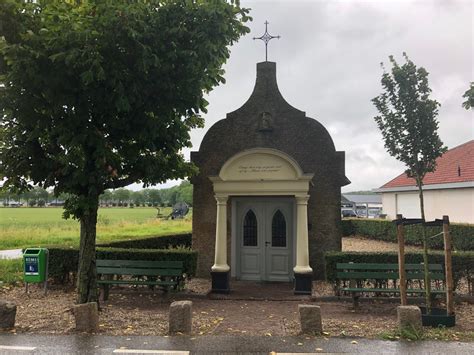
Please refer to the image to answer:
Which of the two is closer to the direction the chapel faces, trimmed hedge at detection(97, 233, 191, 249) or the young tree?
the young tree

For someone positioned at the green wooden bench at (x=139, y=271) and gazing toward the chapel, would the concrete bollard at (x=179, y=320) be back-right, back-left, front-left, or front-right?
back-right

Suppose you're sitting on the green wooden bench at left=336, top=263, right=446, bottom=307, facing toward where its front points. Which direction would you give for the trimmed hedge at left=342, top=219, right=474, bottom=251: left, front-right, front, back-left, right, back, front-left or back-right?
back

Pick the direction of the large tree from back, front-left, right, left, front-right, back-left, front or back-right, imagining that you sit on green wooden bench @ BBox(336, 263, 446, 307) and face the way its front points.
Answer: front-right

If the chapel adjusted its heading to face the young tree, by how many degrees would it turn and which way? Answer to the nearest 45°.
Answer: approximately 45° to its left

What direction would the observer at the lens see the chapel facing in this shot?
facing the viewer

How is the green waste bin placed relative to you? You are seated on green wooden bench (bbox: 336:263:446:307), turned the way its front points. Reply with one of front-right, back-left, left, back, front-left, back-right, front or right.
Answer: right

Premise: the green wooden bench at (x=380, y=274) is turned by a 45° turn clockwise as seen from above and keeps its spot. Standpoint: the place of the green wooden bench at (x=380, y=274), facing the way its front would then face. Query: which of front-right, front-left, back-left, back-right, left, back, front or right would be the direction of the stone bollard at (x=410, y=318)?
front-left

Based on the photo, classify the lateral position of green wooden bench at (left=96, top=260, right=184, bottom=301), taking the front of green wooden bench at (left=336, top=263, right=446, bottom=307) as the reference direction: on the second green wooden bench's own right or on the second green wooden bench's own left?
on the second green wooden bench's own right

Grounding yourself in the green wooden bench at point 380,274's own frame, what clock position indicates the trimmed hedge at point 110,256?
The trimmed hedge is roughly at 3 o'clock from the green wooden bench.

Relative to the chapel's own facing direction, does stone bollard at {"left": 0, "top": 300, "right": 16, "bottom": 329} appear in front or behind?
in front

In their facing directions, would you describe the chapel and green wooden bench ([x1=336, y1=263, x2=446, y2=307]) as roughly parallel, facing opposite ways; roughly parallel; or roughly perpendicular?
roughly parallel

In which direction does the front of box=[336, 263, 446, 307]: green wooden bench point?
toward the camera

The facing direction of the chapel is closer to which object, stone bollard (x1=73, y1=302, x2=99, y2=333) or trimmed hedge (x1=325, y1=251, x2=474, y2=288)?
the stone bollard

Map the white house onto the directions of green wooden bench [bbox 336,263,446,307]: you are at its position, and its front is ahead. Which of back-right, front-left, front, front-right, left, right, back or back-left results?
back

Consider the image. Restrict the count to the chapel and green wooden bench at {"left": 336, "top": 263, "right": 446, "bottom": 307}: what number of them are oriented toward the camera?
2
